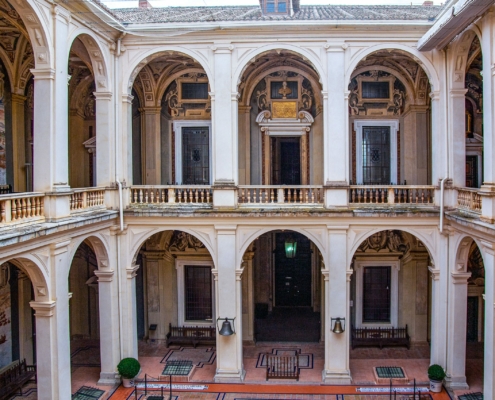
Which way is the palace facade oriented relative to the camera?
toward the camera

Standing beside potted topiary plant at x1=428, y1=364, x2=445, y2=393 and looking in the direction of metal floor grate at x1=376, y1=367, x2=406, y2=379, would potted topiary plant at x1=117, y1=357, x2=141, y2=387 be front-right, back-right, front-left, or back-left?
front-left
